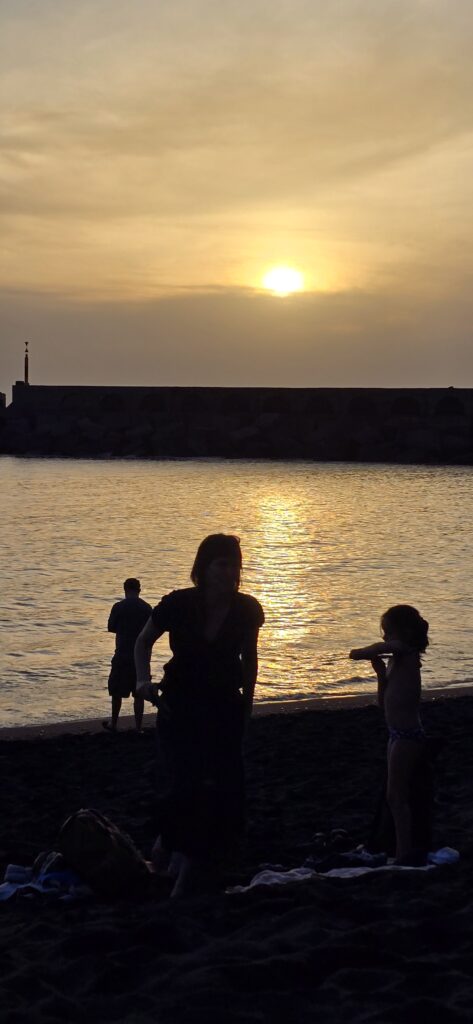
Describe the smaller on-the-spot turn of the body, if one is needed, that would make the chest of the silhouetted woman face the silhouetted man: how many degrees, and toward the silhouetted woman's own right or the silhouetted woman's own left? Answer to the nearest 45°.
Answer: approximately 180°

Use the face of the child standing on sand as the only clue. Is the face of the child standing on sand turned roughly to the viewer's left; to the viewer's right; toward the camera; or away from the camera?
to the viewer's left

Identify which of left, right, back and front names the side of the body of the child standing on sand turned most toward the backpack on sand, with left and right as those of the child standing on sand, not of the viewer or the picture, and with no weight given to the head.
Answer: front

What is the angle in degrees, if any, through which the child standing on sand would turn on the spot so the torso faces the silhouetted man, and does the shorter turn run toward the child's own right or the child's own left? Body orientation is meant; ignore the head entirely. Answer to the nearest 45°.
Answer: approximately 45° to the child's own right

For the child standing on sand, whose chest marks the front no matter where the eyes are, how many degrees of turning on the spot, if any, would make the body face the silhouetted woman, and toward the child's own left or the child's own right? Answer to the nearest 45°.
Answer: approximately 45° to the child's own left

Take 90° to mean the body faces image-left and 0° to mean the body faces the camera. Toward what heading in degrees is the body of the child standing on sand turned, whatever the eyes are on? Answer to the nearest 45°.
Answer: approximately 90°

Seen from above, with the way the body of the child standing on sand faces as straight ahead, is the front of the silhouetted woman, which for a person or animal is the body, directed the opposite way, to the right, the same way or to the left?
to the left

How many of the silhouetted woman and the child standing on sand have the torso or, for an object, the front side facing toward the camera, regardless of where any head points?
1

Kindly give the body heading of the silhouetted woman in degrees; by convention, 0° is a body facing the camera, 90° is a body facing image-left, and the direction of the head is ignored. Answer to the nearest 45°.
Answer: approximately 0°
